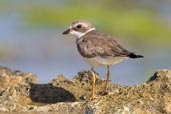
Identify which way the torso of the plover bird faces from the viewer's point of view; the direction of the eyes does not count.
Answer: to the viewer's left

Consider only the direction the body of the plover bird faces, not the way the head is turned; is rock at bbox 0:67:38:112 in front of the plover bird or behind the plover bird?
in front
